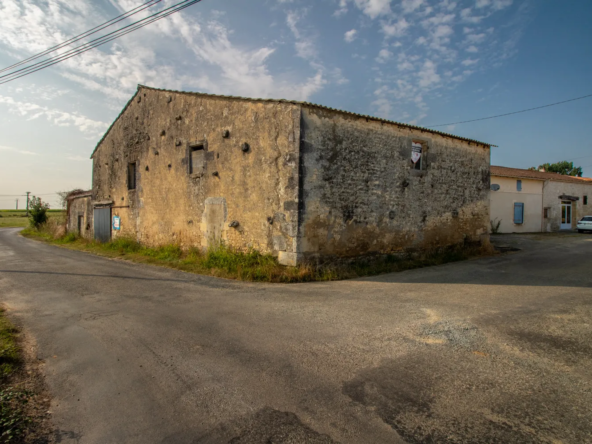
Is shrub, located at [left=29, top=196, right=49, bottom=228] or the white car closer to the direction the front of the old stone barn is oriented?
the shrub

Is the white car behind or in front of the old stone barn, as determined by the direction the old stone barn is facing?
behind

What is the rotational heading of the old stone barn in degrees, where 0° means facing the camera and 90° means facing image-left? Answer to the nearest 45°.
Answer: approximately 45°

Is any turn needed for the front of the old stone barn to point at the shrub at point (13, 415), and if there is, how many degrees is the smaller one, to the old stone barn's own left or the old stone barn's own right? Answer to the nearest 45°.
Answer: approximately 45° to the old stone barn's own left

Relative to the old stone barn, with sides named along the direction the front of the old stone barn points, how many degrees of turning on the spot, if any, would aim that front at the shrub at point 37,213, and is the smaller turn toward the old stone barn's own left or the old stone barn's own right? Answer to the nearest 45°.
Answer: approximately 90° to the old stone barn's own right

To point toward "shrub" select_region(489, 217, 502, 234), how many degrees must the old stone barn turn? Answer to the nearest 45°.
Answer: approximately 180°
